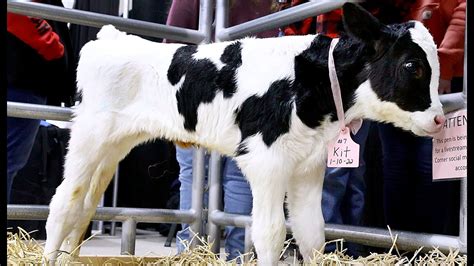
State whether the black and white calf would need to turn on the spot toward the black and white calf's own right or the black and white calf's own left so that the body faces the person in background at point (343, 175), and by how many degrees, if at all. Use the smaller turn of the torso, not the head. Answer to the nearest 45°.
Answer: approximately 45° to the black and white calf's own left

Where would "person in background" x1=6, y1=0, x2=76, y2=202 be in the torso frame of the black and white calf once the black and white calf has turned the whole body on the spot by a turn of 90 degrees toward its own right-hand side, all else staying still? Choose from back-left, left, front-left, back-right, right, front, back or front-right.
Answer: back-right

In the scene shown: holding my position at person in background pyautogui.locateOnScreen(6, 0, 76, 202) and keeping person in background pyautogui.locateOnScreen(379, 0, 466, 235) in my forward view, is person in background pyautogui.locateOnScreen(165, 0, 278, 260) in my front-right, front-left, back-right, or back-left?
front-left

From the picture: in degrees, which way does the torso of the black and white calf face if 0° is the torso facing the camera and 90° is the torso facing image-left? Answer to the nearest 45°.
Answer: approximately 270°

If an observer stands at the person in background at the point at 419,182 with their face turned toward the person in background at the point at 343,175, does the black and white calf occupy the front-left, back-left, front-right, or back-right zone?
front-left

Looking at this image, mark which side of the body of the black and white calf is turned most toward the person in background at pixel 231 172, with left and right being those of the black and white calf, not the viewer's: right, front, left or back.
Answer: left
